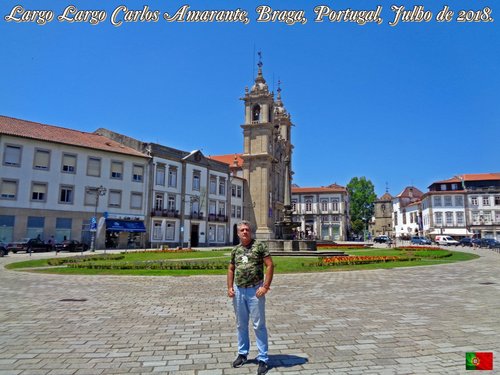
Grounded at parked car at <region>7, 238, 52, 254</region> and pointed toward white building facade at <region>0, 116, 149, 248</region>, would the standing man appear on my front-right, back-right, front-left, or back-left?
back-right

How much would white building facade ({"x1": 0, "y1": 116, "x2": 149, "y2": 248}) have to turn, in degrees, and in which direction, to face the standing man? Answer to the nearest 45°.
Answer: approximately 45° to its right

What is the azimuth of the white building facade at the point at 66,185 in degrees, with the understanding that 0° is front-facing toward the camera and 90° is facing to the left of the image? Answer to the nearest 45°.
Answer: approximately 315°
